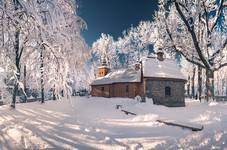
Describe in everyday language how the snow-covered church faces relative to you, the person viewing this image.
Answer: facing away from the viewer and to the left of the viewer
